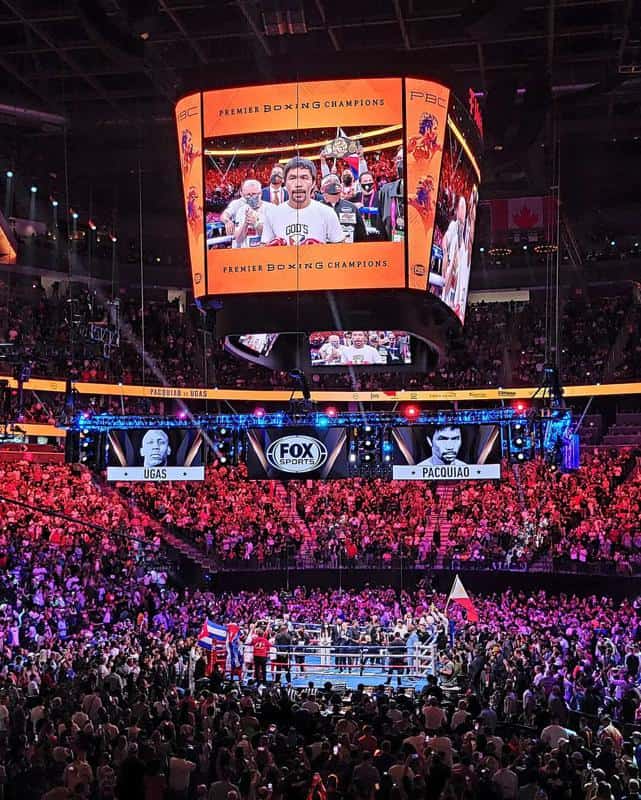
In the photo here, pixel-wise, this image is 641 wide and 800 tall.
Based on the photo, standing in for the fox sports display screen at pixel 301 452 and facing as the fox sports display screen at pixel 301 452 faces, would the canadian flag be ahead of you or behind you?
behind

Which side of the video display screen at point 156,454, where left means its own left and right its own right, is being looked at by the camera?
front

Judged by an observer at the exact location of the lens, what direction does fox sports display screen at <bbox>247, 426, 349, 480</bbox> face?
facing the viewer
